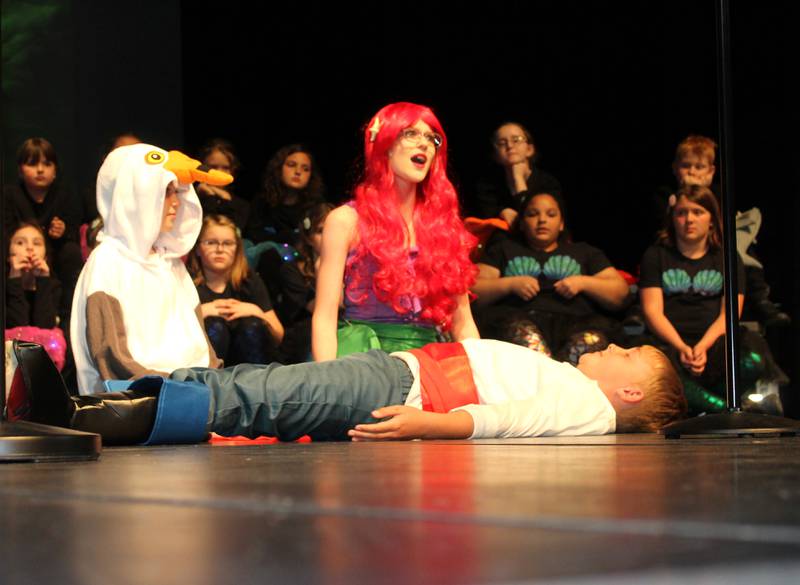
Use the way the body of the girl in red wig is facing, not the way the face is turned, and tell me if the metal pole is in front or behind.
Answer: in front

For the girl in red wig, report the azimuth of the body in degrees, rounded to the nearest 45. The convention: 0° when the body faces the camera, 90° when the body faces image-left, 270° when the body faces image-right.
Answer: approximately 315°
